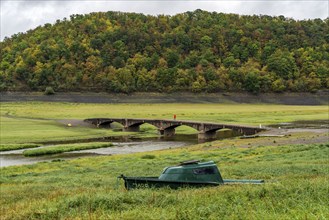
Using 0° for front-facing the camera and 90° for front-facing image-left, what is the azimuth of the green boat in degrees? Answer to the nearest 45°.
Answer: approximately 90°
